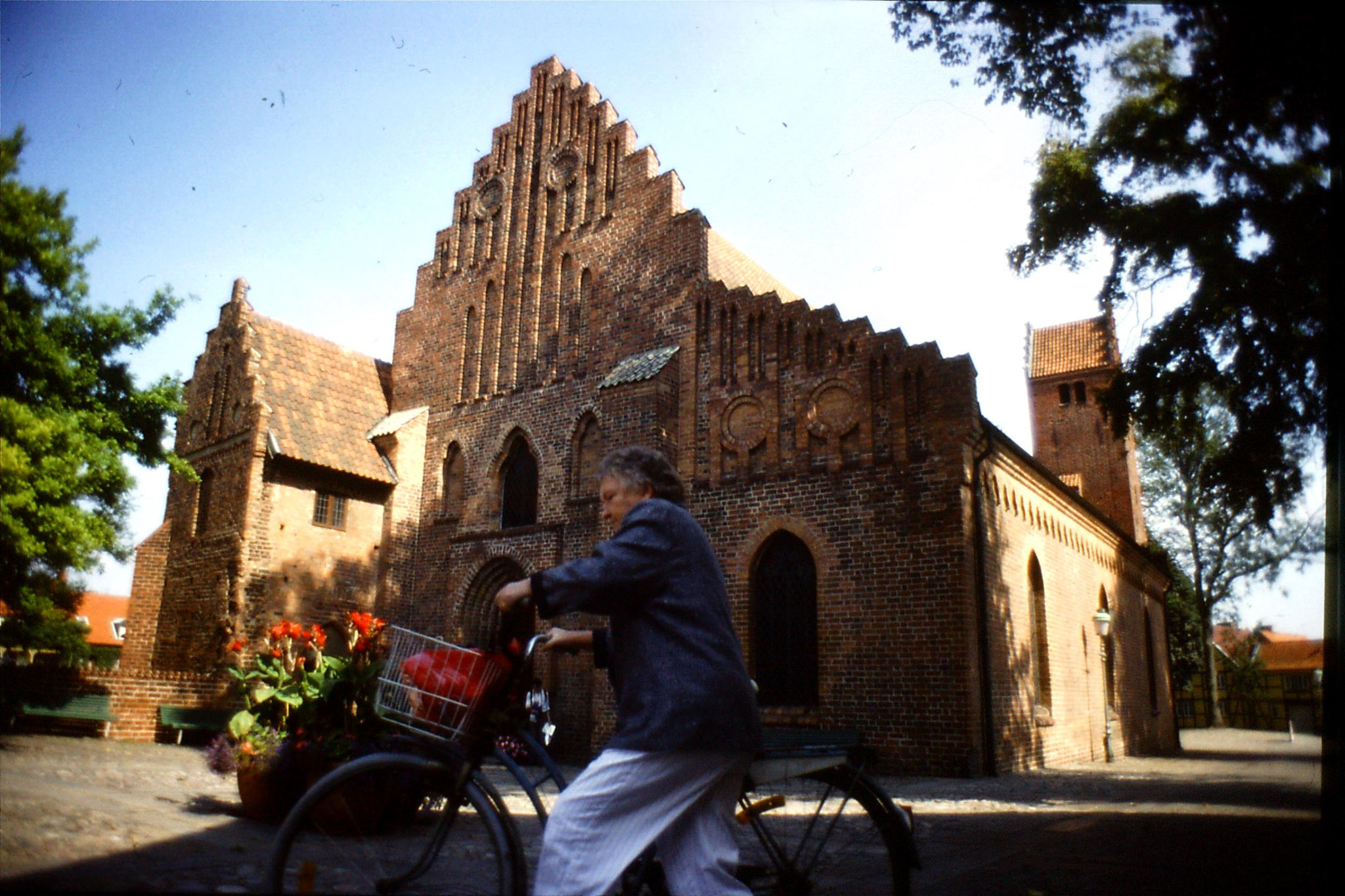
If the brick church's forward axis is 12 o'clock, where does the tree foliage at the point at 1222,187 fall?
The tree foliage is roughly at 10 o'clock from the brick church.

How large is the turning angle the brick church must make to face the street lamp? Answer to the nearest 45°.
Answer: approximately 135° to its left

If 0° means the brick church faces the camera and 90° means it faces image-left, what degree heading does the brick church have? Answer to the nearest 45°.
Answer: approximately 45°

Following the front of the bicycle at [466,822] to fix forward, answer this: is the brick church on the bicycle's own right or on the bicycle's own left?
on the bicycle's own right

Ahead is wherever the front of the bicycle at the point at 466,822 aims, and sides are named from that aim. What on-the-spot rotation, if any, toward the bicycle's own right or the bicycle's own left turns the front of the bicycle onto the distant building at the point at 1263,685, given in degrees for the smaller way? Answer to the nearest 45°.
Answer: approximately 135° to the bicycle's own right

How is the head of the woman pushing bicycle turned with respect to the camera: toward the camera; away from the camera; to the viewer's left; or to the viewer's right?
to the viewer's left

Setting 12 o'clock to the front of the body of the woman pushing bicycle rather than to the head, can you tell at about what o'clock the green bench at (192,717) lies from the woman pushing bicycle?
The green bench is roughly at 2 o'clock from the woman pushing bicycle.

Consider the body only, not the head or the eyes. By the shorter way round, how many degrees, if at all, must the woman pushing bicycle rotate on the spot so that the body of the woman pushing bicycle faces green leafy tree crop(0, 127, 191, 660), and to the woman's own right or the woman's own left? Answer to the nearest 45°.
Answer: approximately 45° to the woman's own right

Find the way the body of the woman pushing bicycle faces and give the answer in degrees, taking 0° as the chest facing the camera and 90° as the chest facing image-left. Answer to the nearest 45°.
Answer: approximately 90°

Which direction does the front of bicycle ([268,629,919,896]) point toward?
to the viewer's left
